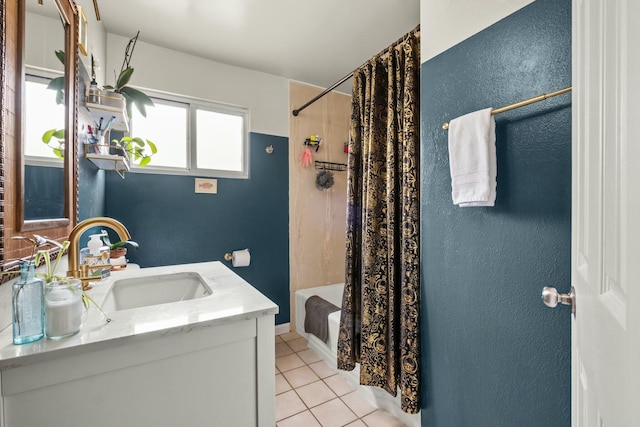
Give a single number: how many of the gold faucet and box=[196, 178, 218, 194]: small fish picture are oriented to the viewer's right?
1

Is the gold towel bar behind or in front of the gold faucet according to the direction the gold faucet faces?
in front

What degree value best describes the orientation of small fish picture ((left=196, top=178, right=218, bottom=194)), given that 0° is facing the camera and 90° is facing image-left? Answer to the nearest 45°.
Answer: approximately 0°

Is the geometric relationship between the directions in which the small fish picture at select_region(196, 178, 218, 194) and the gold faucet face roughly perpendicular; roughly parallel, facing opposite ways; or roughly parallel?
roughly perpendicular

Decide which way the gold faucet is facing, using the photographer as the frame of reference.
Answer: facing to the right of the viewer

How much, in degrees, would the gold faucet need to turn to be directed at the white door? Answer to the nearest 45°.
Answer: approximately 45° to its right

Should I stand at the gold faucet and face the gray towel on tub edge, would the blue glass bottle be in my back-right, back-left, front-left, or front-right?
back-right
